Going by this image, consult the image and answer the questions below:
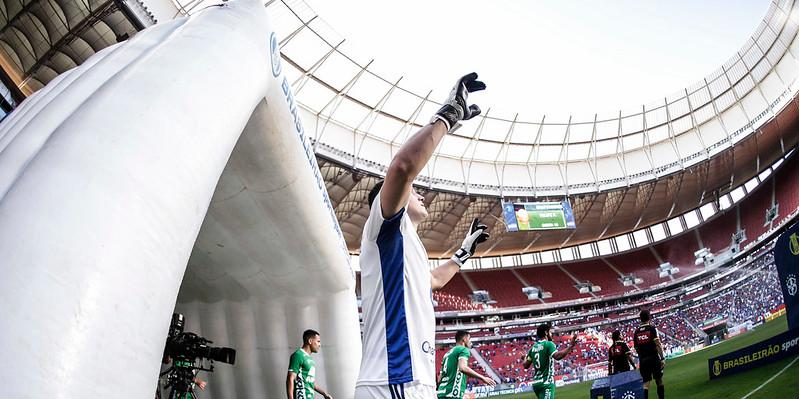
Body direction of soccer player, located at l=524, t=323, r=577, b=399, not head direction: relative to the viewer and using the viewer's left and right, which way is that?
facing away from the viewer and to the right of the viewer

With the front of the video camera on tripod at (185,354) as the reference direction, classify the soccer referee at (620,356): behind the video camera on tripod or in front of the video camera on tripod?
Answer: in front

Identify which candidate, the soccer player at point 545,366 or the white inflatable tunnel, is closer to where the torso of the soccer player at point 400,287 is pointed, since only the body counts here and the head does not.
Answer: the soccer player

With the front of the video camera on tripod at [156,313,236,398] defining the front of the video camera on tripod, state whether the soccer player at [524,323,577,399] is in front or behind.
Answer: in front

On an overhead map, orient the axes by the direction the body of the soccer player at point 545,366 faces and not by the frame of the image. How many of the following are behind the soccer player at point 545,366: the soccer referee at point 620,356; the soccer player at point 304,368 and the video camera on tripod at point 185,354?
2

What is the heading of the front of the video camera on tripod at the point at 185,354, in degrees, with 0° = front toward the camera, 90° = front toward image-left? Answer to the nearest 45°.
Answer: approximately 270°
